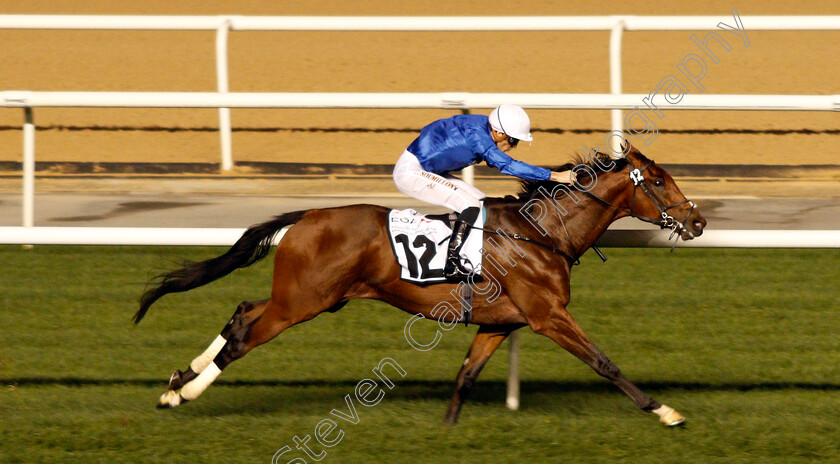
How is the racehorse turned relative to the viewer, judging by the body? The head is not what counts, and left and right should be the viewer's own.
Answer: facing to the right of the viewer

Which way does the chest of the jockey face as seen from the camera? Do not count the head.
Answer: to the viewer's right
